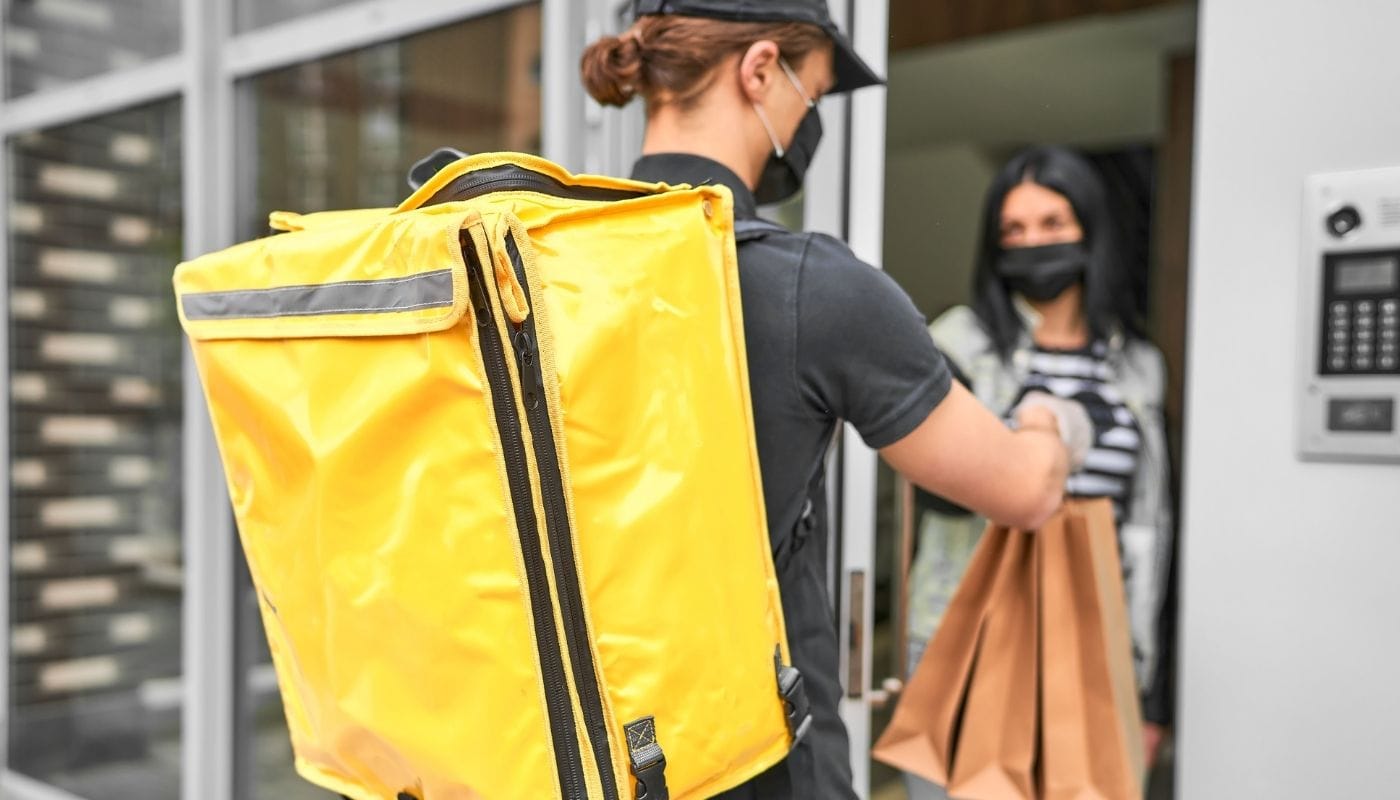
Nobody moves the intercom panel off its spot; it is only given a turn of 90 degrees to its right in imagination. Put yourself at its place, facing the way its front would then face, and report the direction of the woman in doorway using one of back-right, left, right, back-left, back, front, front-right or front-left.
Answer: front-right

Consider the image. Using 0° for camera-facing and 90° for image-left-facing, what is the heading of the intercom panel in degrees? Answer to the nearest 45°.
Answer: approximately 0°
